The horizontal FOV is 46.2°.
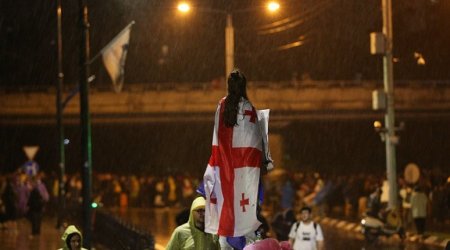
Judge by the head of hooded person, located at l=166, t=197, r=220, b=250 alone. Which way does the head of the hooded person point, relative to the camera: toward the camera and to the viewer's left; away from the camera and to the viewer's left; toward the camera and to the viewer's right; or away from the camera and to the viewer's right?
toward the camera and to the viewer's right

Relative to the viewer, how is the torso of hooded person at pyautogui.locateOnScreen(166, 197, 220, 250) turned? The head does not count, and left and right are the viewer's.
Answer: facing the viewer and to the right of the viewer

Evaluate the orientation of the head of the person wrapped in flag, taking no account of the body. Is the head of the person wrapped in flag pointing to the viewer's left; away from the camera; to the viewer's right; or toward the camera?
away from the camera

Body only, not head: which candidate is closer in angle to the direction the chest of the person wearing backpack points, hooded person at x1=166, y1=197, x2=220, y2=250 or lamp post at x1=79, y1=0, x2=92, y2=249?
the hooded person

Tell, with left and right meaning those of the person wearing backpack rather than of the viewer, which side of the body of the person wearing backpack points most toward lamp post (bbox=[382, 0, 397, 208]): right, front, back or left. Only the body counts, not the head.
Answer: back

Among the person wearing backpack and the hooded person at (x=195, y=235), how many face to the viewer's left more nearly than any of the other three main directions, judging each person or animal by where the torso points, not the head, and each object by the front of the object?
0

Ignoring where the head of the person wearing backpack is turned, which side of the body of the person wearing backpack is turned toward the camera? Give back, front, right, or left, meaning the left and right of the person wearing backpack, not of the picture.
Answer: front

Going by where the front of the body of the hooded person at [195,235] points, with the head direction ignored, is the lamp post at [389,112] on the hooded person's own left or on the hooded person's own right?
on the hooded person's own left

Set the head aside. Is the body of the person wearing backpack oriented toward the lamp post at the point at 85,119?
no

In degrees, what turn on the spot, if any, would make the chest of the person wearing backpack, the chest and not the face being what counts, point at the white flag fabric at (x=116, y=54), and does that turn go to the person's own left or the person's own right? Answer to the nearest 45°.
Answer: approximately 135° to the person's own right
